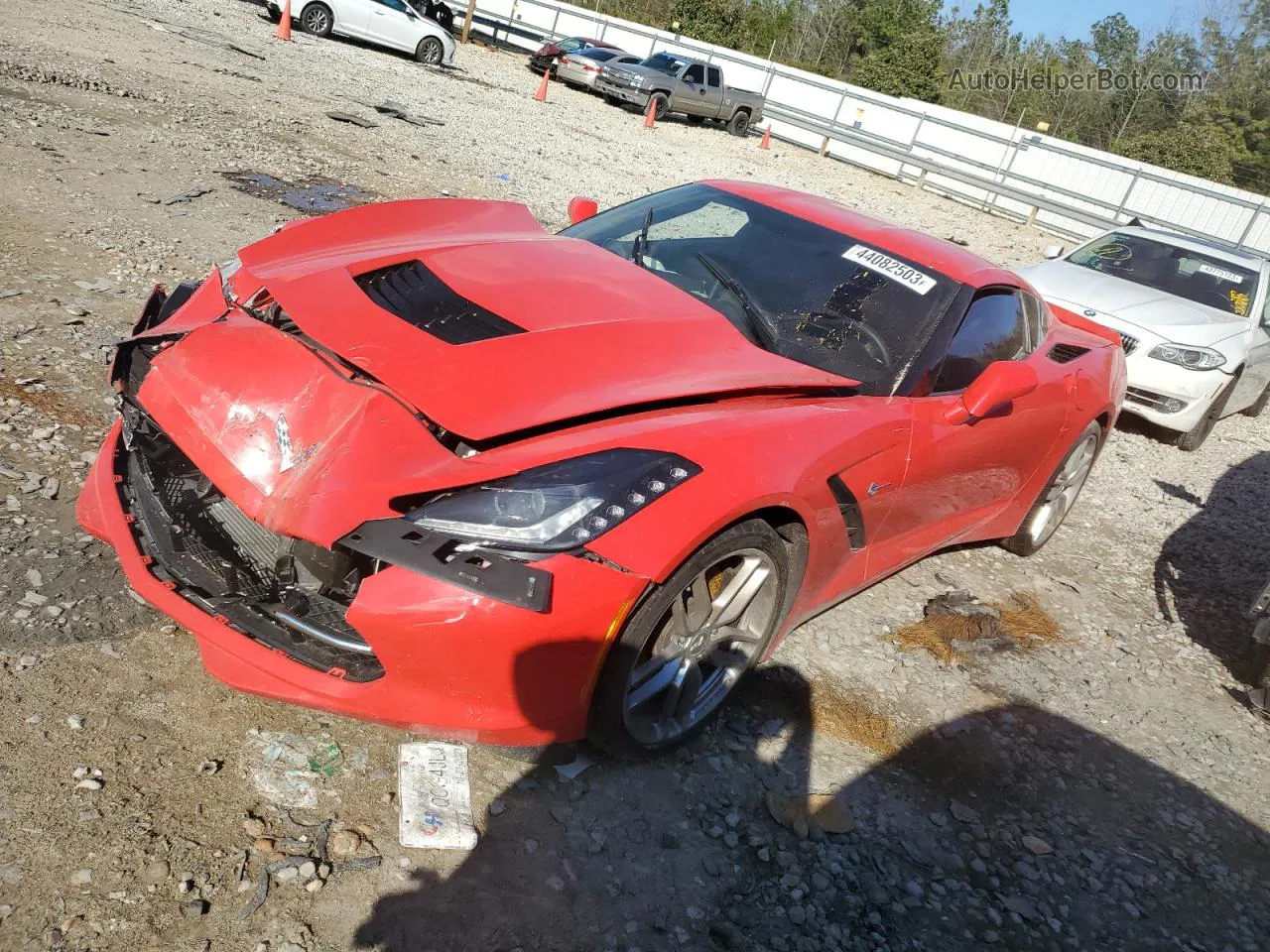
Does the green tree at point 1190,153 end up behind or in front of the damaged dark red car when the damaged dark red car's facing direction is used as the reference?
behind

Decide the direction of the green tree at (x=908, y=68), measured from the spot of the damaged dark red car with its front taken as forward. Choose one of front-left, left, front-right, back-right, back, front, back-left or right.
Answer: back

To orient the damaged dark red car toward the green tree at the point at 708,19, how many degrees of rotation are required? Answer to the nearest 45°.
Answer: approximately 135° to its right

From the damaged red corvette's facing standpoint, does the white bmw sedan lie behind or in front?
behind

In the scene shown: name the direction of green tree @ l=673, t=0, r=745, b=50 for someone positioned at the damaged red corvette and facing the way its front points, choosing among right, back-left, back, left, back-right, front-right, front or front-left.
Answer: back-right

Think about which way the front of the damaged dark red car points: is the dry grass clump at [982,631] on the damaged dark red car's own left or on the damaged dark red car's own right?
on the damaged dark red car's own left

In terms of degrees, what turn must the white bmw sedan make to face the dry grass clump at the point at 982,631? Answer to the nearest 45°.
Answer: approximately 45° to its left

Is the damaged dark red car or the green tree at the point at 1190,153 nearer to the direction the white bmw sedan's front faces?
the damaged dark red car

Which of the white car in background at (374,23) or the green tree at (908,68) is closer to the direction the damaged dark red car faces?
the white car in background
